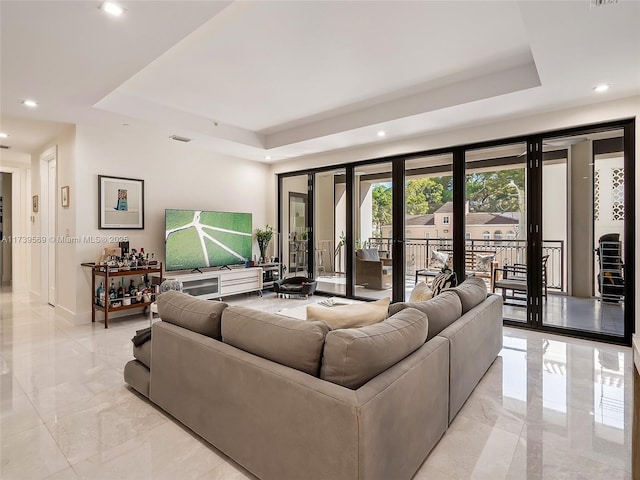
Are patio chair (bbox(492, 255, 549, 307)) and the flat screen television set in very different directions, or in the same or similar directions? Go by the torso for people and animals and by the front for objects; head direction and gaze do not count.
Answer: very different directions

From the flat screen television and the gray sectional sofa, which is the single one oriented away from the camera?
the gray sectional sofa

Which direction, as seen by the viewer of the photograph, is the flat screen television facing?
facing the viewer and to the right of the viewer

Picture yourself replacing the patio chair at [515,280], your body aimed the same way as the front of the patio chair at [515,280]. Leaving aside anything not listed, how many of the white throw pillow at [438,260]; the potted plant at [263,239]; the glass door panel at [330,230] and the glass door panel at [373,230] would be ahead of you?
4

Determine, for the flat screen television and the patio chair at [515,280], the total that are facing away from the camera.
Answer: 0

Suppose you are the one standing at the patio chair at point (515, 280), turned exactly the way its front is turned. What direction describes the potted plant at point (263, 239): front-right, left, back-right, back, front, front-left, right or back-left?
front

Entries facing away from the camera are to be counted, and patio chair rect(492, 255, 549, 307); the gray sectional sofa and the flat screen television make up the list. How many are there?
1

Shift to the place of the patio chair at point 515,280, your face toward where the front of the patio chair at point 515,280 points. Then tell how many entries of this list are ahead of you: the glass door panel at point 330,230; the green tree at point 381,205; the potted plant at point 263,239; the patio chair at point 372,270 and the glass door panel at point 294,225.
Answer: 5

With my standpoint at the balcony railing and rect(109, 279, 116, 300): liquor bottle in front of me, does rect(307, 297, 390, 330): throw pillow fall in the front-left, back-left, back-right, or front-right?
front-left

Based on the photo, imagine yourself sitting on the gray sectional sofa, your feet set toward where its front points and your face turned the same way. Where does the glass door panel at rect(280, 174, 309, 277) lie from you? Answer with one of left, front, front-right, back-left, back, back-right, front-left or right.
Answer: front

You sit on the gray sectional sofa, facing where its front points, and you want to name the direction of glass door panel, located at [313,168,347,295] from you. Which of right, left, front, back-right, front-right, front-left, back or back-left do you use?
front

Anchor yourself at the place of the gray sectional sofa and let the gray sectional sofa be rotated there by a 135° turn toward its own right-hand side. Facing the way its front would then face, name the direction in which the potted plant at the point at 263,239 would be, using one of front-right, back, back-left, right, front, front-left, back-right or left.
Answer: back-left

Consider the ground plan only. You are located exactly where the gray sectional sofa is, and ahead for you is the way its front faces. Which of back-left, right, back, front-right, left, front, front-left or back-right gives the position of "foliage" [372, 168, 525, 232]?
front-right

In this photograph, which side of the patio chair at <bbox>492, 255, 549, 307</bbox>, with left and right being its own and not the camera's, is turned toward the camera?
left

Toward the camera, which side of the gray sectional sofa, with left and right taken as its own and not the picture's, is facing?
back
